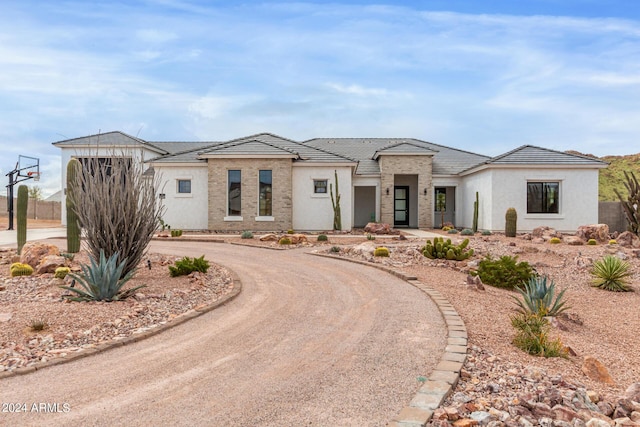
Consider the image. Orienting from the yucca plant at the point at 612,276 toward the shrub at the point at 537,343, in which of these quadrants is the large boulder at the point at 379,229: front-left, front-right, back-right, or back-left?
back-right

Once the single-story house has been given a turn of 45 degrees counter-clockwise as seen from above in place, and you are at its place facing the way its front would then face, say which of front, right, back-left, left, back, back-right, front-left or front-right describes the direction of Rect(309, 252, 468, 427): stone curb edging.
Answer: front-right

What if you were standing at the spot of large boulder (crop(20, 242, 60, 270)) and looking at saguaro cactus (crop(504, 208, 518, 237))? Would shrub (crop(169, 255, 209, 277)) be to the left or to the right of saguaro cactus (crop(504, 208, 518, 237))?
right

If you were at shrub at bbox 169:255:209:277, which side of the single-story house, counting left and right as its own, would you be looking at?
front

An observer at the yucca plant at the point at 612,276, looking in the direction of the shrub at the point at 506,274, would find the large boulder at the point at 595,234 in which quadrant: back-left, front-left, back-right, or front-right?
back-right

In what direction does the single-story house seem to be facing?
toward the camera

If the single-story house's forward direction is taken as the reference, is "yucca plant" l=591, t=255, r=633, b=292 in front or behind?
in front

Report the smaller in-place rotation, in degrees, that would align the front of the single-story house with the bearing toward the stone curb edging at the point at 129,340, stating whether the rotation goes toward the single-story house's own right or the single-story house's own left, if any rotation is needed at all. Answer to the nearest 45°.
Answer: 0° — it already faces it

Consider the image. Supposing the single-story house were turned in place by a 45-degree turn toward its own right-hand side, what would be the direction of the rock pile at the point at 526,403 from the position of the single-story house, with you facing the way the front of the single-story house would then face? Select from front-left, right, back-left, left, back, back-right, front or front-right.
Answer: front-left

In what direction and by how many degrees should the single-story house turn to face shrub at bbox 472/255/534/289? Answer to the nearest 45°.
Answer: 0° — it already faces it

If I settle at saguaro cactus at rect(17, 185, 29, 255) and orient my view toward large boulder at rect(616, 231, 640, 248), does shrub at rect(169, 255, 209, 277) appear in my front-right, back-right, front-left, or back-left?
front-right

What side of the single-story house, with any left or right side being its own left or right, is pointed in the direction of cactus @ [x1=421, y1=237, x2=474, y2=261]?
front

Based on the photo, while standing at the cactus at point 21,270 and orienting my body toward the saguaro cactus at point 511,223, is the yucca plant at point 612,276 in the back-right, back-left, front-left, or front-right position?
front-right

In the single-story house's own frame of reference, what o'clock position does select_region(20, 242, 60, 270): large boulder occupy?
The large boulder is roughly at 1 o'clock from the single-story house.

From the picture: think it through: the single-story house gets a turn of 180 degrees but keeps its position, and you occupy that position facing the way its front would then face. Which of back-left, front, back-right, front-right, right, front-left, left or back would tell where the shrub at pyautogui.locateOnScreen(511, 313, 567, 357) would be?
back

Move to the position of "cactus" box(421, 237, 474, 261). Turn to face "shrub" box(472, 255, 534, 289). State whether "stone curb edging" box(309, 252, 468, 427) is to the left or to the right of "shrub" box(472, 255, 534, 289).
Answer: right

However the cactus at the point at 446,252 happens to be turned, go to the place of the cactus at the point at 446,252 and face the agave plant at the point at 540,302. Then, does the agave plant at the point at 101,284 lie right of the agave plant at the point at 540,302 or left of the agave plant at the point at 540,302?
right

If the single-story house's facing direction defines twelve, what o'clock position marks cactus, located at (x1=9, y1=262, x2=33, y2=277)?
The cactus is roughly at 1 o'clock from the single-story house.
